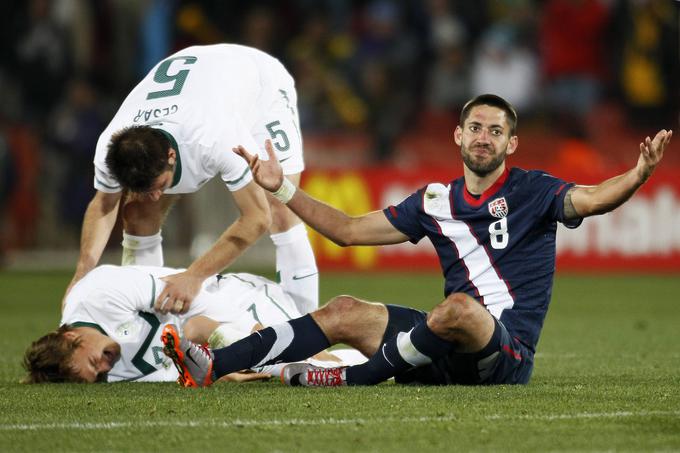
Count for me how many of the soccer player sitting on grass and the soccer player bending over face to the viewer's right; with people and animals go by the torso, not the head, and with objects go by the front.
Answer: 0

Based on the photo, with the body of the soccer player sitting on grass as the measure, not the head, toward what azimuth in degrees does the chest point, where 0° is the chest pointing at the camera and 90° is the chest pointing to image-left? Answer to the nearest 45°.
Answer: approximately 45°

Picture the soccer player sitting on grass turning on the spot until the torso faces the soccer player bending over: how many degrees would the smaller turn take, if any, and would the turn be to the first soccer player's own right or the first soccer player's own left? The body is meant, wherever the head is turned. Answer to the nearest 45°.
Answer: approximately 90° to the first soccer player's own right
